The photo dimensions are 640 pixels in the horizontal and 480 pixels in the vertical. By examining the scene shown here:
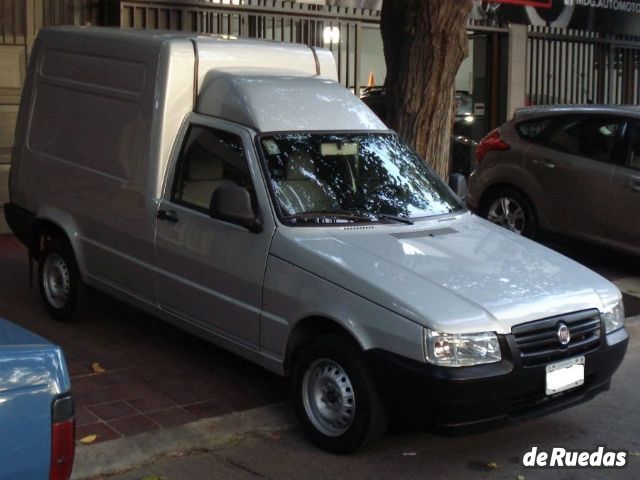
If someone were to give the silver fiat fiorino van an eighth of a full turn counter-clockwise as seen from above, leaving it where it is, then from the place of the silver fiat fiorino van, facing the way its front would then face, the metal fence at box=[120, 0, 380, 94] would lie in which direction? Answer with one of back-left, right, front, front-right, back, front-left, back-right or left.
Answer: left

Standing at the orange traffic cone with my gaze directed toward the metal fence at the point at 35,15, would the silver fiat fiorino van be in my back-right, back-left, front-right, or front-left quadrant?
front-left

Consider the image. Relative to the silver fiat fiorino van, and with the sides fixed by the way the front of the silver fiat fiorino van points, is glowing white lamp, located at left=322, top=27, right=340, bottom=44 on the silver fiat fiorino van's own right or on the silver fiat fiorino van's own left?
on the silver fiat fiorino van's own left

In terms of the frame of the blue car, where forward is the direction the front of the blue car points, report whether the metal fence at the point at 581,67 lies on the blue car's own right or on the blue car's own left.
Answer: on the blue car's own right

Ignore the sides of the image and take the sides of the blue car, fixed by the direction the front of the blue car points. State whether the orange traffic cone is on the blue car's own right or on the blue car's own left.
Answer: on the blue car's own right

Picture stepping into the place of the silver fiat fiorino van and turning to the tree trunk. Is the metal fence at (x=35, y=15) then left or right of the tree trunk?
left

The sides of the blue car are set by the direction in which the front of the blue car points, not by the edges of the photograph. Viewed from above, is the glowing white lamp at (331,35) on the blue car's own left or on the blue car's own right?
on the blue car's own right

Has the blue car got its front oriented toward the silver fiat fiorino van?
no

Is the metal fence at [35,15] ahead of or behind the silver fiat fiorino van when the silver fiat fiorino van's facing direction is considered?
behind

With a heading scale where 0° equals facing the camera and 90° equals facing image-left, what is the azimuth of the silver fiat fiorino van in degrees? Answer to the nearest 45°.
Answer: approximately 315°
